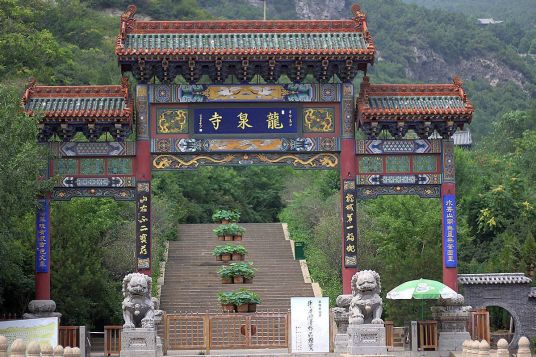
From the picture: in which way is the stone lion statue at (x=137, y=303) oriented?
toward the camera

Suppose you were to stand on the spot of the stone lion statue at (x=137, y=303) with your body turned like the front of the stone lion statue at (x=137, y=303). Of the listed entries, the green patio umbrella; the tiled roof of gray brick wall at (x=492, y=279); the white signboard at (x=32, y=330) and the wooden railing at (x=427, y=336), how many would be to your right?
1

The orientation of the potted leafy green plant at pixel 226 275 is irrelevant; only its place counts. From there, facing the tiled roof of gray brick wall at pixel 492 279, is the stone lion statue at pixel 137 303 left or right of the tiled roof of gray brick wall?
right

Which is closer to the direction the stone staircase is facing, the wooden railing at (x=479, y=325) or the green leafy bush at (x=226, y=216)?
the wooden railing

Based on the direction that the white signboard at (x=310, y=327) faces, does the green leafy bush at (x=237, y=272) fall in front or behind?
behind

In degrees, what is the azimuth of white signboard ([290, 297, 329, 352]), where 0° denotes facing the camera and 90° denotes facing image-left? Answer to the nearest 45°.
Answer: approximately 0°

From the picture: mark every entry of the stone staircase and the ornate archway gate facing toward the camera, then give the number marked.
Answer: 2

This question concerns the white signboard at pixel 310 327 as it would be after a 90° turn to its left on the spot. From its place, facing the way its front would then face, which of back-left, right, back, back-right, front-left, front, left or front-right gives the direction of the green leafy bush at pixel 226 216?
left

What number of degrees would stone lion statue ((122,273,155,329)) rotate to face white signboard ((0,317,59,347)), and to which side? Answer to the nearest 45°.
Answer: approximately 90° to its right
